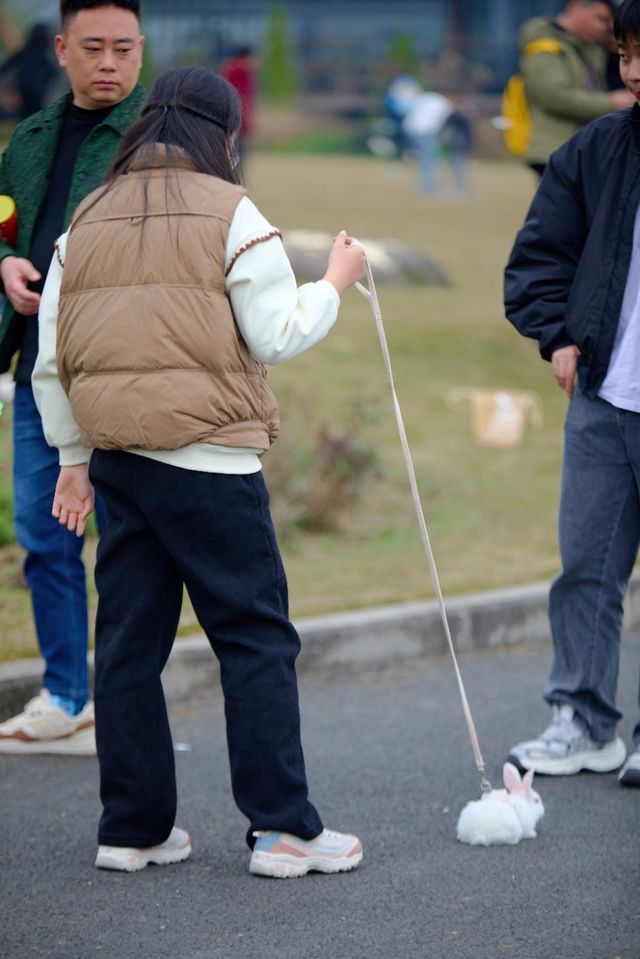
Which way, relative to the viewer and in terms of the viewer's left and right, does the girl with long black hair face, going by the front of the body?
facing away from the viewer and to the right of the viewer

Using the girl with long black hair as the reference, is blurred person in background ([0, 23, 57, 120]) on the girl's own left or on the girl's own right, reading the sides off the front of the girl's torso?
on the girl's own left

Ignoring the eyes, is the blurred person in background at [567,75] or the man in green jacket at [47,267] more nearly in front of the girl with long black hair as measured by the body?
the blurred person in background

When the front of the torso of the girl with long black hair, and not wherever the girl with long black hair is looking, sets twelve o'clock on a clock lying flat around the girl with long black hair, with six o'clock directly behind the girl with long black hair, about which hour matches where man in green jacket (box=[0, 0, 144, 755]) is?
The man in green jacket is roughly at 10 o'clock from the girl with long black hair.

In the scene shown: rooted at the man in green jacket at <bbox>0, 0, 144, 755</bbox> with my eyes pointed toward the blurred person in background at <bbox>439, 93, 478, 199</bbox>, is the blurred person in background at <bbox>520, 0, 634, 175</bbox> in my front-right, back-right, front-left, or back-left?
front-right

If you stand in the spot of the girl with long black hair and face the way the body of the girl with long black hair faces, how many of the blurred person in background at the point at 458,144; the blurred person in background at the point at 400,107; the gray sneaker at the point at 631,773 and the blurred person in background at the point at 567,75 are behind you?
0

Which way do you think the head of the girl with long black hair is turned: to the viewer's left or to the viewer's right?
to the viewer's right

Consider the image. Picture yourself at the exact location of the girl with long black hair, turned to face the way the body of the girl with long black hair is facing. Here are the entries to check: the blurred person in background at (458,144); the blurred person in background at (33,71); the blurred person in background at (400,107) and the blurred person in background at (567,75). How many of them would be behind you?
0

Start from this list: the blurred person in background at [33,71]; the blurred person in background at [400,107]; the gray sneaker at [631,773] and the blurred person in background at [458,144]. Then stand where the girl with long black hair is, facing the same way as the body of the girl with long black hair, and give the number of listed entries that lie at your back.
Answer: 0

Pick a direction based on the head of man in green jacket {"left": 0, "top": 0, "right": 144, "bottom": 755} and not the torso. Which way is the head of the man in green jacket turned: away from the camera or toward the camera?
toward the camera

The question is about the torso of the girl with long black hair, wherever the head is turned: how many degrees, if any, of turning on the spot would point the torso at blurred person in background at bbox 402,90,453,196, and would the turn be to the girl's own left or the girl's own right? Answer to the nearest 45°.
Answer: approximately 45° to the girl's own left

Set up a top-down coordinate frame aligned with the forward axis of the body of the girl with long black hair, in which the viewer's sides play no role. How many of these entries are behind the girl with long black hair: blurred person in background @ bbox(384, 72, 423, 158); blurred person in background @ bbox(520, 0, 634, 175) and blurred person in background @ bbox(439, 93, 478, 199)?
0

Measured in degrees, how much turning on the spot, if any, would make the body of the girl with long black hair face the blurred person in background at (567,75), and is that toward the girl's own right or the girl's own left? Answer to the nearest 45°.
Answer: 0° — they already face them

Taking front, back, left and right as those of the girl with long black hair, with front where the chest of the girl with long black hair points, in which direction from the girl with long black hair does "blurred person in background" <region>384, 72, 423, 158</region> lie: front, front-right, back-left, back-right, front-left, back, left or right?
front-left

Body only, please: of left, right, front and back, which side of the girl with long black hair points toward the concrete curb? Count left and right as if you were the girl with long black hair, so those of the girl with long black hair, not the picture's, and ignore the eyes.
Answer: front

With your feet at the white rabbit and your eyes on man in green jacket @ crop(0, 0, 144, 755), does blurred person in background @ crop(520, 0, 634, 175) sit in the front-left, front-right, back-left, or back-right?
front-right

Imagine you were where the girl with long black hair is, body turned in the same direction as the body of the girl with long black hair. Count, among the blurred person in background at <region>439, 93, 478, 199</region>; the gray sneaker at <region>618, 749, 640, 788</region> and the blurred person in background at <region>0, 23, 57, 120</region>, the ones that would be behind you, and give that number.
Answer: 0

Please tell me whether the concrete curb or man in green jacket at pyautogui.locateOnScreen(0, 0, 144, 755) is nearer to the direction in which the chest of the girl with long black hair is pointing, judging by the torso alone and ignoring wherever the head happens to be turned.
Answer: the concrete curb
